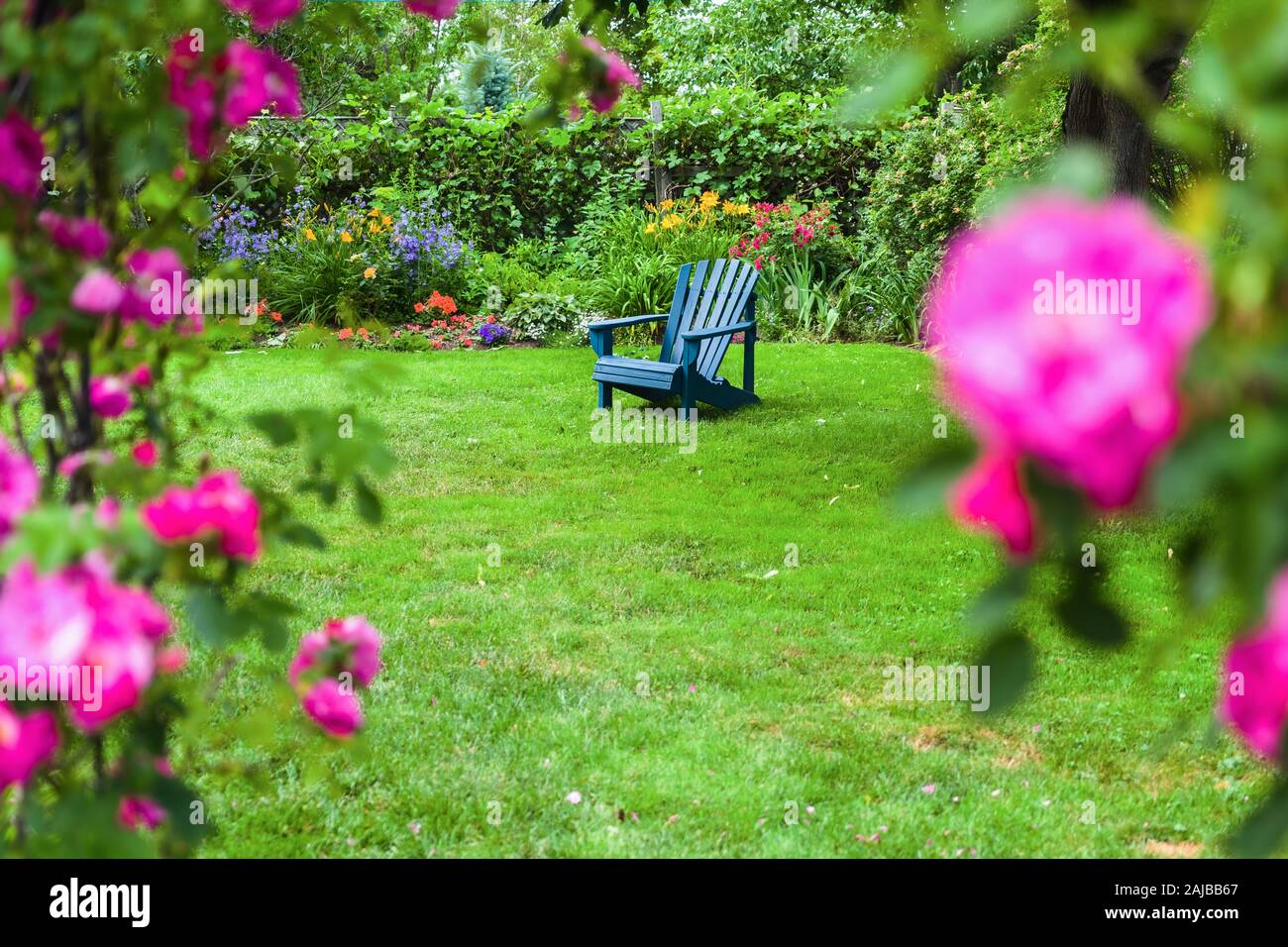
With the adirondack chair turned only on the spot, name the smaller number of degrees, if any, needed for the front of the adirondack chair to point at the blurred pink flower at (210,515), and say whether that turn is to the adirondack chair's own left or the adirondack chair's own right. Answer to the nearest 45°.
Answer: approximately 45° to the adirondack chair's own left

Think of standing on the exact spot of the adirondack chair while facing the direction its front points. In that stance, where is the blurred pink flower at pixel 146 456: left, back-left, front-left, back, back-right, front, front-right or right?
front-left

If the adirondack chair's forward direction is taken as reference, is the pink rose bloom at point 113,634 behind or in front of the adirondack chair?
in front

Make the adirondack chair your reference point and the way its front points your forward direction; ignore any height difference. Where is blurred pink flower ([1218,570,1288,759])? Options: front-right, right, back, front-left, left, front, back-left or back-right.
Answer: front-left

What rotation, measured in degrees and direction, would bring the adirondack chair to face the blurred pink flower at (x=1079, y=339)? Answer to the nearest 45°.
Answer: approximately 45° to its left

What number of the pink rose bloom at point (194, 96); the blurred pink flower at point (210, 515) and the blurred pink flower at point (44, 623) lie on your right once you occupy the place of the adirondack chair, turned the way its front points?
0

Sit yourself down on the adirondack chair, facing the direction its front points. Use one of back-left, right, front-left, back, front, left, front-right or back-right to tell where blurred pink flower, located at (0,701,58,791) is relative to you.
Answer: front-left

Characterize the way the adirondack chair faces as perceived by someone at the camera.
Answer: facing the viewer and to the left of the viewer

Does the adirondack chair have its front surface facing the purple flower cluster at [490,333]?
no

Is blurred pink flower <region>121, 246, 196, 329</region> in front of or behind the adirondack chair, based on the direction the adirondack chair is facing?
in front
